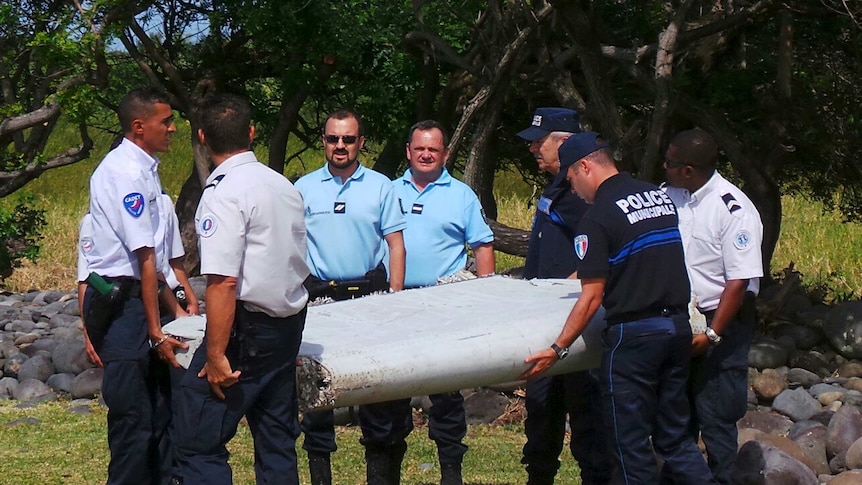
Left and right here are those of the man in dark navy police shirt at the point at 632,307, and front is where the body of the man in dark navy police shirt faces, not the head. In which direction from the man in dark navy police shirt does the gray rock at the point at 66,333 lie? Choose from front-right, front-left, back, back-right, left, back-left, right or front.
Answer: front

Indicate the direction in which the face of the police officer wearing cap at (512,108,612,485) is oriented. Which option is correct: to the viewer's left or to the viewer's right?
to the viewer's left

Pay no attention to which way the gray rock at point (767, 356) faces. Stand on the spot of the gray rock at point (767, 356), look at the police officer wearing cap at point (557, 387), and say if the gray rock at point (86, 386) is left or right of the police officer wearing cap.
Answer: right

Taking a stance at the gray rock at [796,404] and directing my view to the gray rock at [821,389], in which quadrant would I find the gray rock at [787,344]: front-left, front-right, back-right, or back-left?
front-left

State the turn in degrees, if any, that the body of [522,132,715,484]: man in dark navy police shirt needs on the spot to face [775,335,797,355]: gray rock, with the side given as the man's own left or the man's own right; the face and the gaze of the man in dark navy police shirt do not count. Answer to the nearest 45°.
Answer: approximately 45° to the man's own right

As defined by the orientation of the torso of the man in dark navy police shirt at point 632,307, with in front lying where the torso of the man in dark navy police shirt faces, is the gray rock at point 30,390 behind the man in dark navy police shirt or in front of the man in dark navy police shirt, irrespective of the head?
in front

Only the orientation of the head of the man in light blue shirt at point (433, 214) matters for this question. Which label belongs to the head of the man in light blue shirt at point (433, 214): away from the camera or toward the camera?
toward the camera

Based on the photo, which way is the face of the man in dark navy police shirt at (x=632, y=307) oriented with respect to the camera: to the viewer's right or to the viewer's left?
to the viewer's left

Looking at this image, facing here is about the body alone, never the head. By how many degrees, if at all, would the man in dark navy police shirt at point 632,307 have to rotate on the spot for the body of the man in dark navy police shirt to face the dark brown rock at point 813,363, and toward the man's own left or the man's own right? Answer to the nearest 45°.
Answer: approximately 45° to the man's own right

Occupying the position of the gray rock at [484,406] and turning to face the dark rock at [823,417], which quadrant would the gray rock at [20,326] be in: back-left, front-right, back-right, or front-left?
back-left

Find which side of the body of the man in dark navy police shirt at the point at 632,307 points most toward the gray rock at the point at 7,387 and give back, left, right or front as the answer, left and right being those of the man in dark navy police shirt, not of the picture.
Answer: front

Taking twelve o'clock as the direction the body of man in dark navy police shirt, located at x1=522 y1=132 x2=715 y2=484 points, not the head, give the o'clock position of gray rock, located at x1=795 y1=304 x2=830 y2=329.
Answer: The gray rock is roughly at 2 o'clock from the man in dark navy police shirt.

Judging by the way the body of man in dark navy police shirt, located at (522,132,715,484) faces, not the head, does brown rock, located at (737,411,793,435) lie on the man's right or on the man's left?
on the man's right

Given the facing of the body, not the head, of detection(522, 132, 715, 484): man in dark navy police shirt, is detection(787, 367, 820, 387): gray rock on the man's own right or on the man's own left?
on the man's own right

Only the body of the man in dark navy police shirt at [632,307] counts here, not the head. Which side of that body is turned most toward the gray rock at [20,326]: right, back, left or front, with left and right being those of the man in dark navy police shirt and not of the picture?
front

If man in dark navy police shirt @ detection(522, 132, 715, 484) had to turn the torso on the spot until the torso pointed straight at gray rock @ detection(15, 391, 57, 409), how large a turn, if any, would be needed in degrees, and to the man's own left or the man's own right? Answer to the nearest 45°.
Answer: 0° — they already face it

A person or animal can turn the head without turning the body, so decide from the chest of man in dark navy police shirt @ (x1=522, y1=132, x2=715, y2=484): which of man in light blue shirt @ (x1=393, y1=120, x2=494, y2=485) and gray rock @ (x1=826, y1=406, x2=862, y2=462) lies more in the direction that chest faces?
the man in light blue shirt

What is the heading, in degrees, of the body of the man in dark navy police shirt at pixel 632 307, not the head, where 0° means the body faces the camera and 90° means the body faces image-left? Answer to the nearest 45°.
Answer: approximately 135°
